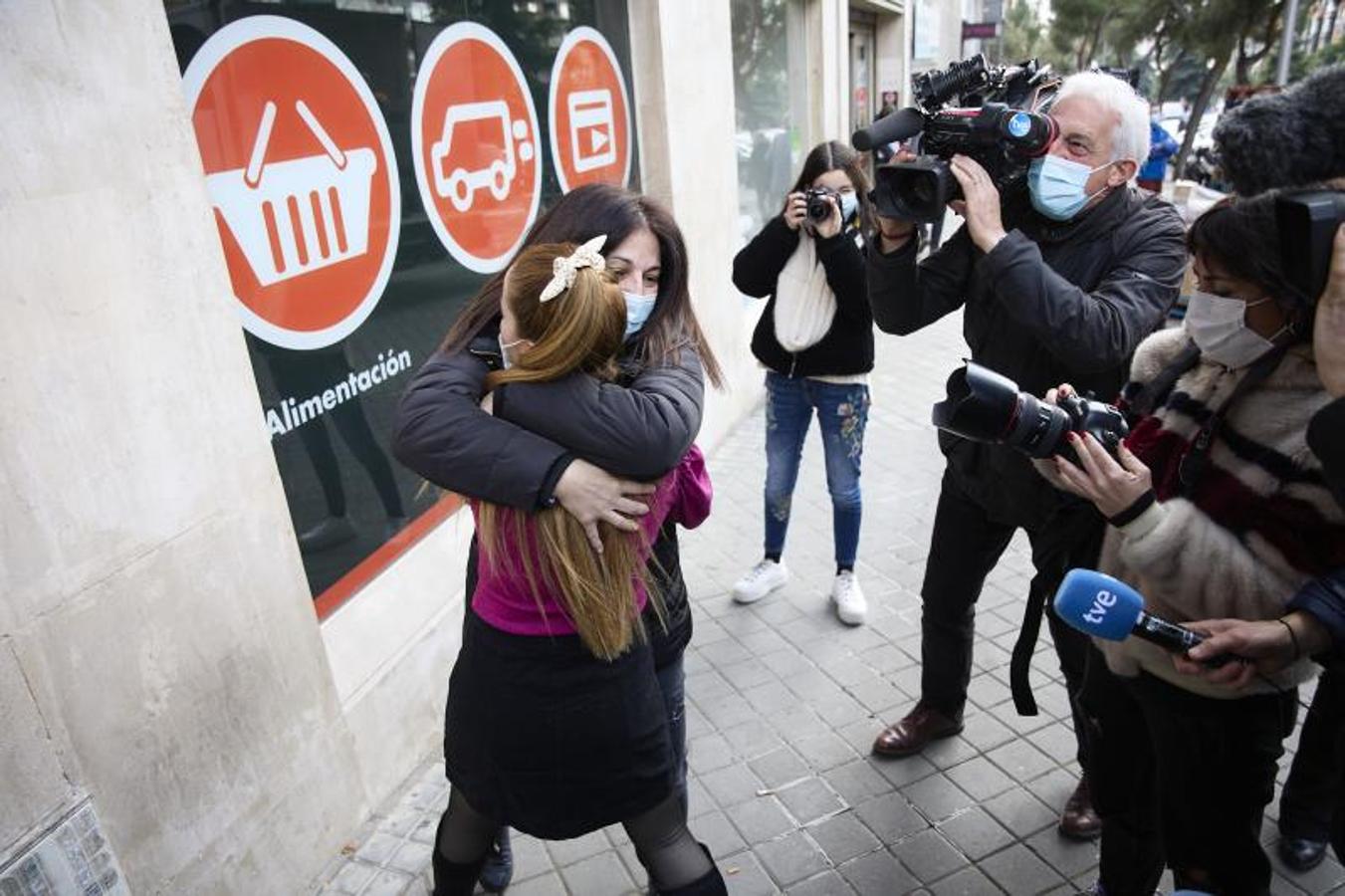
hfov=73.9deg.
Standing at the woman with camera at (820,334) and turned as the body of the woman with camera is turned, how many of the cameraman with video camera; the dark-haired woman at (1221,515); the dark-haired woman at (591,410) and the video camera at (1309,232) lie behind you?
0

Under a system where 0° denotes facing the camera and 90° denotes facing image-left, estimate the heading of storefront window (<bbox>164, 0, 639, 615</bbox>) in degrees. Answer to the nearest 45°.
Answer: approximately 315°

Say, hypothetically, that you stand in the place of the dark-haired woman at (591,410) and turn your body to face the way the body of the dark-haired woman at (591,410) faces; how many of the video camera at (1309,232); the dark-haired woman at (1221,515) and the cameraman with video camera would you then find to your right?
0

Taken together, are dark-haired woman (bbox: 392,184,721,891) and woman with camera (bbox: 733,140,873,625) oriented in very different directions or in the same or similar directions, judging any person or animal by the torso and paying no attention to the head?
same or similar directions

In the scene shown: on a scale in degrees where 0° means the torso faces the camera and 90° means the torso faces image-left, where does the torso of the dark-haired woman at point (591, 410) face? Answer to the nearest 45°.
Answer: approximately 0°

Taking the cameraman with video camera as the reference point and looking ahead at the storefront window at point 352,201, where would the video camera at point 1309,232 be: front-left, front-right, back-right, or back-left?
back-left

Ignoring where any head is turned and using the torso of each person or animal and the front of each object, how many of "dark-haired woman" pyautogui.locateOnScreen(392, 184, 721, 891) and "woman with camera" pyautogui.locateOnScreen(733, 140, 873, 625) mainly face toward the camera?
2

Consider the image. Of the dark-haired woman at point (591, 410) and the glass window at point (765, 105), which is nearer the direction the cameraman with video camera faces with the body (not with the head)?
the dark-haired woman

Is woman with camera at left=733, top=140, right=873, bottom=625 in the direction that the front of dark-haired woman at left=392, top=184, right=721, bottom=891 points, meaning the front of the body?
no

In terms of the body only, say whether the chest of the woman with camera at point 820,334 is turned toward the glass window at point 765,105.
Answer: no

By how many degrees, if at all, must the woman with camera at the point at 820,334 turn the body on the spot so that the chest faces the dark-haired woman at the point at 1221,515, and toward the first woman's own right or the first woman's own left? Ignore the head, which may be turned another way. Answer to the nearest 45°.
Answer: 0° — they already face them

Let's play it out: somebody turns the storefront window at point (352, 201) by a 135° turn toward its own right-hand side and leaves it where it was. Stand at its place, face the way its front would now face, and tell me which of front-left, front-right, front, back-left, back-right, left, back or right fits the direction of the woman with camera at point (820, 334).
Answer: back

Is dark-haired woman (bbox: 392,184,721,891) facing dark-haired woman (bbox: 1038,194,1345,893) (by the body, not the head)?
no

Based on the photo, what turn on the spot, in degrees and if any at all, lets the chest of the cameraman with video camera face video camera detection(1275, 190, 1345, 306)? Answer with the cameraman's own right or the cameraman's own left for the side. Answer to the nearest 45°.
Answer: approximately 90° to the cameraman's own left

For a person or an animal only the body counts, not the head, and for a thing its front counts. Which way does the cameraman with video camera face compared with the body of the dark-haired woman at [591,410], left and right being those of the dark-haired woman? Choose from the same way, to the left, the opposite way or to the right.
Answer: to the right

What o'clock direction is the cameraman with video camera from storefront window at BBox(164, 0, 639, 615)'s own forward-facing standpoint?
The cameraman with video camera is roughly at 12 o'clock from the storefront window.

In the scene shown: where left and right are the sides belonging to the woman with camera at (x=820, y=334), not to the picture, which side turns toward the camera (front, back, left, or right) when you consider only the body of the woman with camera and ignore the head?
front

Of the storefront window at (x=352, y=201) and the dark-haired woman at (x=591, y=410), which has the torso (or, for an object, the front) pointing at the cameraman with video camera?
the storefront window

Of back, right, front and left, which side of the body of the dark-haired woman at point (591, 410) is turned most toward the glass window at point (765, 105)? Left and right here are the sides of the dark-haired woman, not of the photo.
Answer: back

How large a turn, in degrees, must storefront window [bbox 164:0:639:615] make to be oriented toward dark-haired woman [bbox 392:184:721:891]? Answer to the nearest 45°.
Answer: approximately 45° to its right
